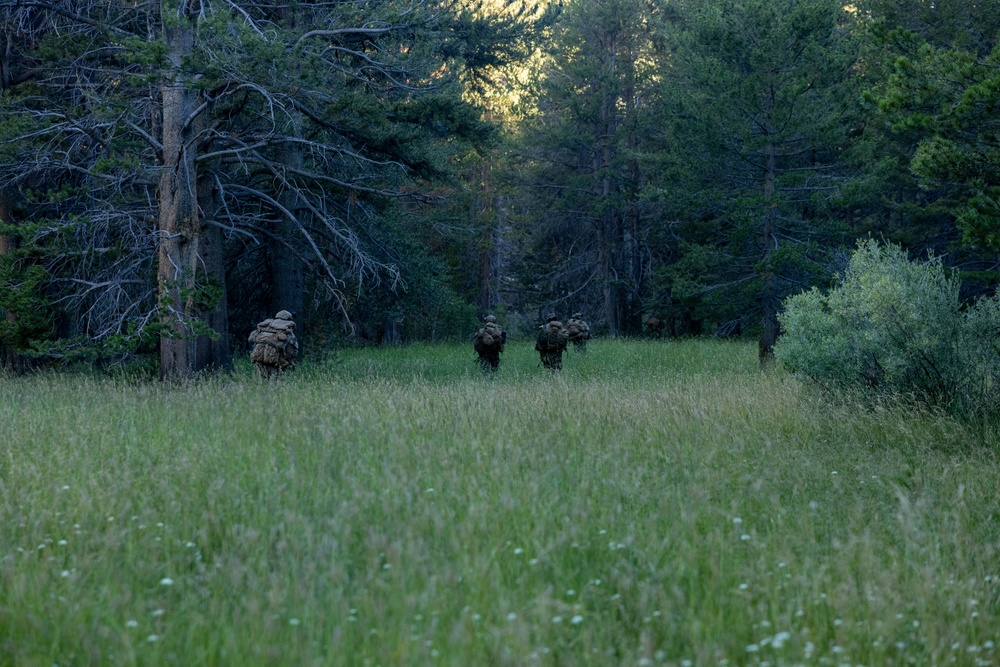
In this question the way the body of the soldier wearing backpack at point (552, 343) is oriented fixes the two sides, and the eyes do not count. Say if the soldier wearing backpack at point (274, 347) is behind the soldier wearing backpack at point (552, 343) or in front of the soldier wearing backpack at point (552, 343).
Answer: behind

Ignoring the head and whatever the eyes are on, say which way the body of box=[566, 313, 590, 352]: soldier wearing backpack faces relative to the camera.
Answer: away from the camera

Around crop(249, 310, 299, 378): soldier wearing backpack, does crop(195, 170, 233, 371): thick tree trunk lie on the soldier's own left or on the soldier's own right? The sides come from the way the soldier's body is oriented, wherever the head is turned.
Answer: on the soldier's own left

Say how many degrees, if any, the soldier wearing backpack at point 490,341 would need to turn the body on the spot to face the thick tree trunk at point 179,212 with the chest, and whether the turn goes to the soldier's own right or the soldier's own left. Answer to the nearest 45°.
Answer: approximately 135° to the soldier's own left

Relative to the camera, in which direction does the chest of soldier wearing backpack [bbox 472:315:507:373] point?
away from the camera

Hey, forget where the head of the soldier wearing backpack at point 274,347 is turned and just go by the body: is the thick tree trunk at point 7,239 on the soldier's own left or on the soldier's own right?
on the soldier's own left

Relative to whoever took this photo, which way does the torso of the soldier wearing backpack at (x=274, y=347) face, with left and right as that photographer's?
facing away from the viewer and to the right of the viewer

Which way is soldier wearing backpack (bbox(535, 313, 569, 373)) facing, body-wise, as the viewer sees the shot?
away from the camera
